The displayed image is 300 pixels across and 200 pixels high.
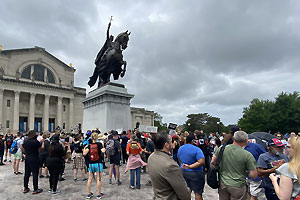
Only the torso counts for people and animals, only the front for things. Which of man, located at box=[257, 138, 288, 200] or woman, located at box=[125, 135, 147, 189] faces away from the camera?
the woman

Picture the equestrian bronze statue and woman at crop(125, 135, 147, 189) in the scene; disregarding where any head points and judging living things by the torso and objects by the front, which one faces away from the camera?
the woman

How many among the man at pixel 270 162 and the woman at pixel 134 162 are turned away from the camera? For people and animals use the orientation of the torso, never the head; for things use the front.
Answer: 1

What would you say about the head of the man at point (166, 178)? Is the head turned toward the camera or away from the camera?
away from the camera

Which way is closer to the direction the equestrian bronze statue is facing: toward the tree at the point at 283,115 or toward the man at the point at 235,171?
the man

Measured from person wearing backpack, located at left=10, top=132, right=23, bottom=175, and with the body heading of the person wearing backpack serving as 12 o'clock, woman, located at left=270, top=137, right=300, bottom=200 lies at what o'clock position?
The woman is roughly at 4 o'clock from the person wearing backpack.

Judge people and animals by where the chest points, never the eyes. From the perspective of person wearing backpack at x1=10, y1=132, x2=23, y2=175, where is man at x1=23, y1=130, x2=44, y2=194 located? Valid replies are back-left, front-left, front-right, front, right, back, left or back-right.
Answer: back-right

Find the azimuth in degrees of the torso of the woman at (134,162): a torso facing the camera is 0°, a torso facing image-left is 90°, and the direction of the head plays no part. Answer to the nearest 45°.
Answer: approximately 180°
